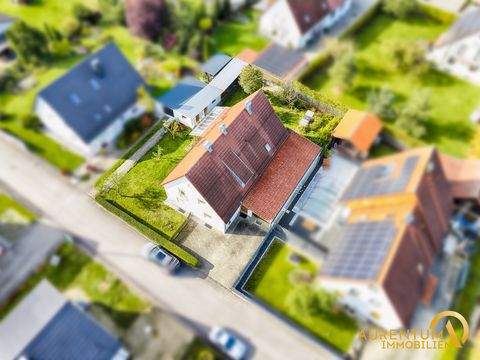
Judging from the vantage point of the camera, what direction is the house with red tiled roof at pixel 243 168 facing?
facing the viewer and to the left of the viewer

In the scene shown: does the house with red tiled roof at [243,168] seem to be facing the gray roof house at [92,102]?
no

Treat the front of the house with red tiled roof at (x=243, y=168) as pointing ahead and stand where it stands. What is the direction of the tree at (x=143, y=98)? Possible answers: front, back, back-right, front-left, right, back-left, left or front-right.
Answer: right

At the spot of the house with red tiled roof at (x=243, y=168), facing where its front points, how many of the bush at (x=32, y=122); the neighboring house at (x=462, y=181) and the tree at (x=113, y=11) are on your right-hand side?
2

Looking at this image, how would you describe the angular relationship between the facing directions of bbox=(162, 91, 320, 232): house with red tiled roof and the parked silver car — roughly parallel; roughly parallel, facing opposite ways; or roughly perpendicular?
roughly perpendicular
